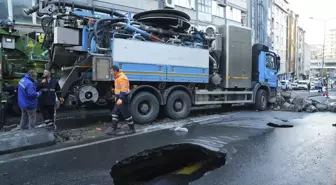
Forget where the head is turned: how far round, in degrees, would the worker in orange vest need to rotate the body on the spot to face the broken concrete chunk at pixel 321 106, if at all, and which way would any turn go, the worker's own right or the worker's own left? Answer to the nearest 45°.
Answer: approximately 135° to the worker's own right

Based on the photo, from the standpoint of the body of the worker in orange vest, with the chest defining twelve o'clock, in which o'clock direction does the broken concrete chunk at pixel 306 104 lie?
The broken concrete chunk is roughly at 5 o'clock from the worker in orange vest.

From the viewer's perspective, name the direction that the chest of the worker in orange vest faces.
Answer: to the viewer's left

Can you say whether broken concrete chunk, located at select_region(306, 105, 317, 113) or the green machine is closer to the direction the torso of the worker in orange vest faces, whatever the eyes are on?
the green machine

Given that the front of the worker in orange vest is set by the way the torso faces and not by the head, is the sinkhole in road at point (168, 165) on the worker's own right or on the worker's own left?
on the worker's own left

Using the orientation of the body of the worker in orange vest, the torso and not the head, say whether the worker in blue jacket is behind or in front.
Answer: in front

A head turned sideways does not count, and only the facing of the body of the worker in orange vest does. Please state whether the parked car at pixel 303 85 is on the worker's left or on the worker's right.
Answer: on the worker's right
